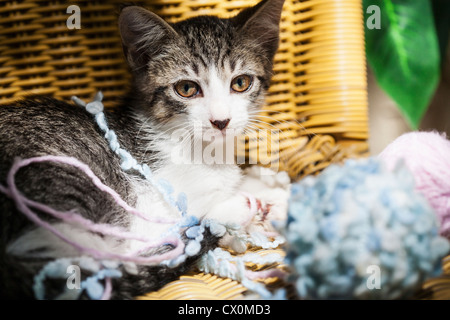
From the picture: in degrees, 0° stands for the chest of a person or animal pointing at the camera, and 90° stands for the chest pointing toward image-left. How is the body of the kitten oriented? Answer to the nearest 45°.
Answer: approximately 315°

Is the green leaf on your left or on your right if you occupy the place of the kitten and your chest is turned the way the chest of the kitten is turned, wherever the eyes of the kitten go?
on your left

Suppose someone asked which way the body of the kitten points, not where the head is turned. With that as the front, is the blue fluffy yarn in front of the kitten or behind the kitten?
in front

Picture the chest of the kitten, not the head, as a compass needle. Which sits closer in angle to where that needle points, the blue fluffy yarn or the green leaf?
the blue fluffy yarn
